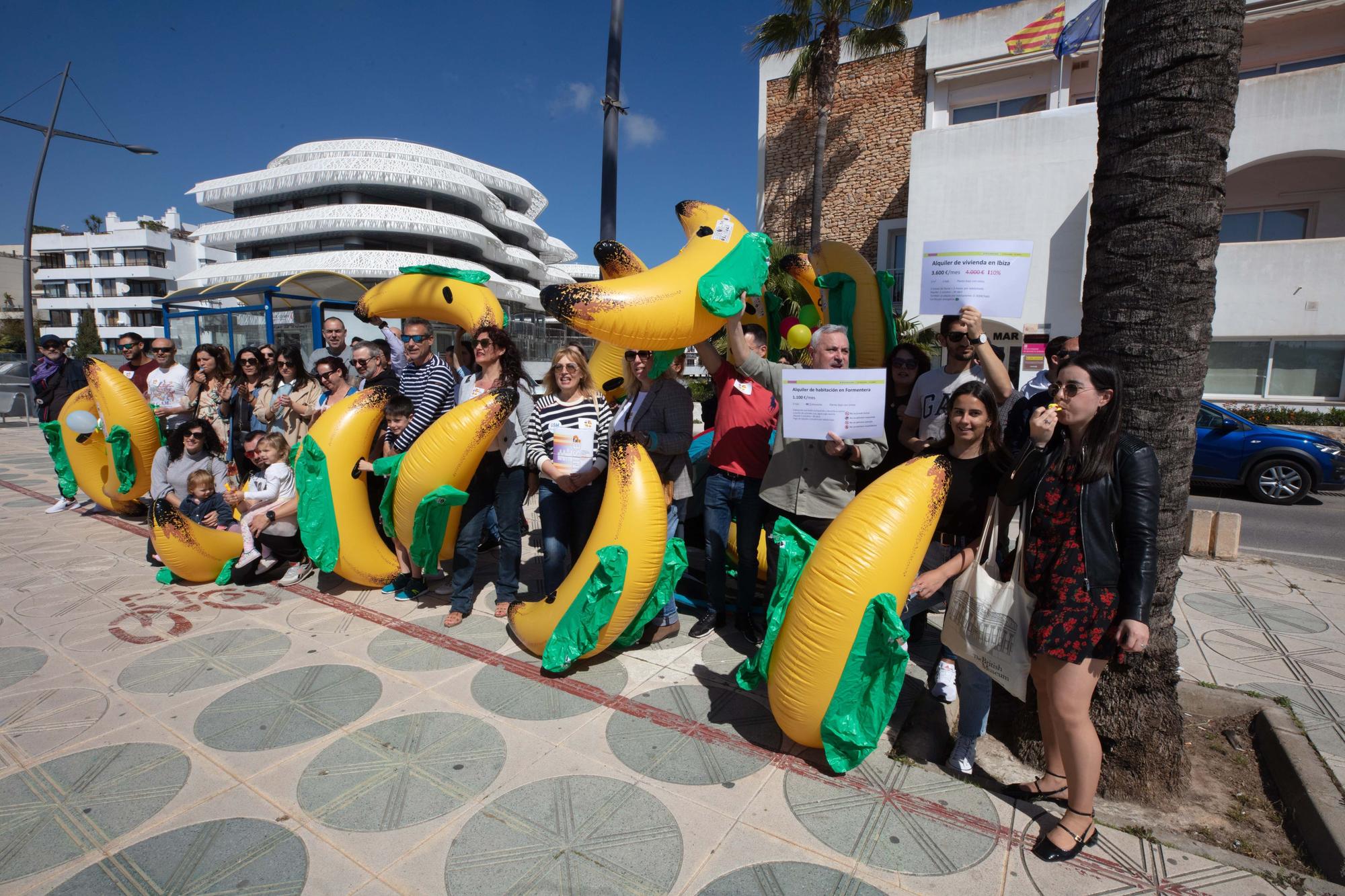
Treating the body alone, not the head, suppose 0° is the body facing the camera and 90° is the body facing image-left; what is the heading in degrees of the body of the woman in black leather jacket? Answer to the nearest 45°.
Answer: approximately 45°

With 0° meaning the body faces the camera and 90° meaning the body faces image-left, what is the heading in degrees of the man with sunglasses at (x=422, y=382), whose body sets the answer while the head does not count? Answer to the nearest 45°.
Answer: approximately 45°

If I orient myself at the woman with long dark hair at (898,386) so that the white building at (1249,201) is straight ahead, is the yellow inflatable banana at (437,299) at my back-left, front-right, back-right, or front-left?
back-left

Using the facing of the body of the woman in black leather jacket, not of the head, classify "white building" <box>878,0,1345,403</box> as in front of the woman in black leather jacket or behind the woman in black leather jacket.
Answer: behind

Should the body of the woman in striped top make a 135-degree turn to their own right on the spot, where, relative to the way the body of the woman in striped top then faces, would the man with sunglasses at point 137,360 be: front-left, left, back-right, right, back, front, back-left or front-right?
front

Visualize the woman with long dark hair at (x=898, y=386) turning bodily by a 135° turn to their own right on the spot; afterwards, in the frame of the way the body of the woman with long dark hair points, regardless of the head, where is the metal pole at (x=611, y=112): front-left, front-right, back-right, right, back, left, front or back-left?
front-left

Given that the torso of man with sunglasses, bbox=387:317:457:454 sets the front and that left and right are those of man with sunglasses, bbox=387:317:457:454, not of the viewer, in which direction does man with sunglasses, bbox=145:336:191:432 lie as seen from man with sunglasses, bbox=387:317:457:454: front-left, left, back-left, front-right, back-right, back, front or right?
right

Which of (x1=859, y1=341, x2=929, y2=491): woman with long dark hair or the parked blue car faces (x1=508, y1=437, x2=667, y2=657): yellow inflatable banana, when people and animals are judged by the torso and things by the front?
the woman with long dark hair

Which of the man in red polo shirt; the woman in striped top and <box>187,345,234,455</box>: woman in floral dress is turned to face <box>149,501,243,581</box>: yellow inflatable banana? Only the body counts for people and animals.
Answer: the woman in floral dress

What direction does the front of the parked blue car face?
to the viewer's right

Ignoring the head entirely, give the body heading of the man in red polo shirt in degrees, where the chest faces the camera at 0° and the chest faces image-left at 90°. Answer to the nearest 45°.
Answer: approximately 0°

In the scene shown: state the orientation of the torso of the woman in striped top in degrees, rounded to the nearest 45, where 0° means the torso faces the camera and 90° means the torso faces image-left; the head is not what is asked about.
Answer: approximately 0°

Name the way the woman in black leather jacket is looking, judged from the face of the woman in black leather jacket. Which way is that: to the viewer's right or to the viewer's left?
to the viewer's left

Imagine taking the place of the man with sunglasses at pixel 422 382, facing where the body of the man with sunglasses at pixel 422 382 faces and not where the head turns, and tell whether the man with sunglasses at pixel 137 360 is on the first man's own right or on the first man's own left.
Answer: on the first man's own right
